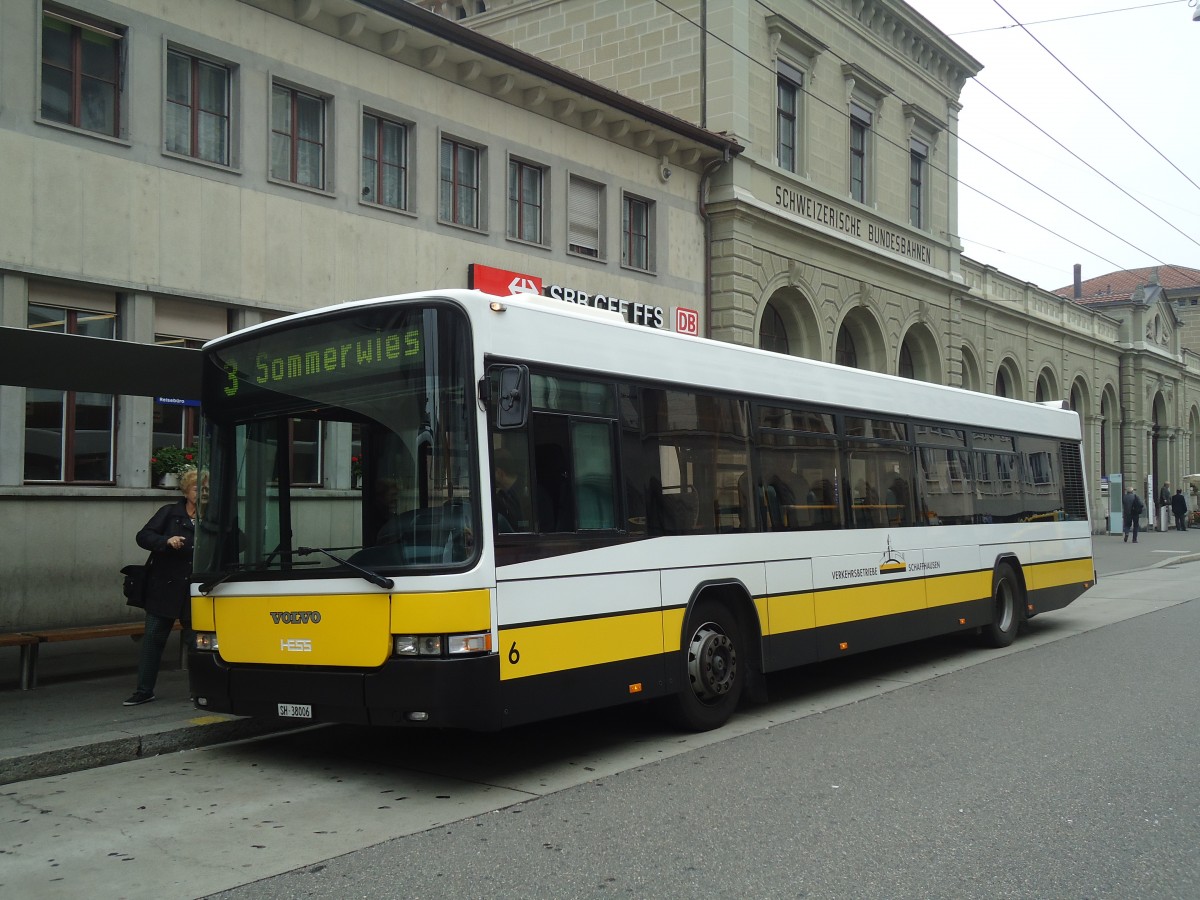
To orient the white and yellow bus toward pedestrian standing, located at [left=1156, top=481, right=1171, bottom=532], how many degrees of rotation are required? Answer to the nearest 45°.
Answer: approximately 180°

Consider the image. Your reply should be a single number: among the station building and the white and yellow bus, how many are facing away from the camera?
0

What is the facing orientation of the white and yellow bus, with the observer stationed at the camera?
facing the viewer and to the left of the viewer

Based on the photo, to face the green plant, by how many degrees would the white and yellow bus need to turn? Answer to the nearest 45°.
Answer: approximately 90° to its right

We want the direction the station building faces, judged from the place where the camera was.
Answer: facing the viewer and to the right of the viewer

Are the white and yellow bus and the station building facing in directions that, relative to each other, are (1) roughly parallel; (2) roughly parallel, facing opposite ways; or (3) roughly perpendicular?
roughly perpendicular
